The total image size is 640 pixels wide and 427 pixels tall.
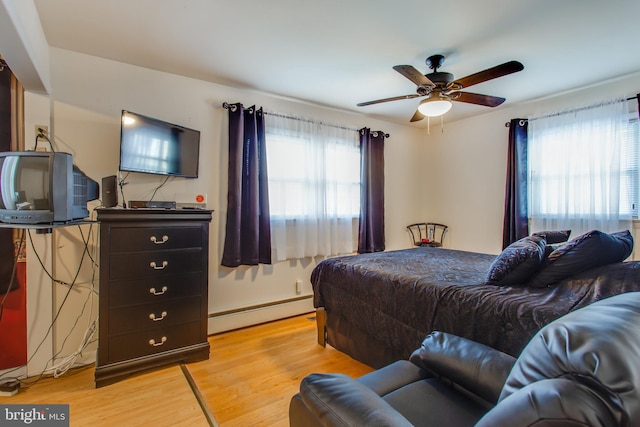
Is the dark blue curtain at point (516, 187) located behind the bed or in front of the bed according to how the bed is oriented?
behind

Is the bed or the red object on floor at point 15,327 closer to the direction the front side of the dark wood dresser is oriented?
the bed

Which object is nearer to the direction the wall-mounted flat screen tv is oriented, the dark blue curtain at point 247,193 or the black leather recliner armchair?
the black leather recliner armchair

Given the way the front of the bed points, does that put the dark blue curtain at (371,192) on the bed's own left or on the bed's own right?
on the bed's own right

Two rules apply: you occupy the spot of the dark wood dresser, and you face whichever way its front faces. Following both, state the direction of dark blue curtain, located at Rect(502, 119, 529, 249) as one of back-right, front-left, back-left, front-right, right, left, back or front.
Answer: front-left

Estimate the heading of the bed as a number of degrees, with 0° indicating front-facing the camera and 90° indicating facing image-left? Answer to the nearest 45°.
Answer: approximately 45°

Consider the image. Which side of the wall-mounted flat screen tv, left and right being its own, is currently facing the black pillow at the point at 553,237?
front

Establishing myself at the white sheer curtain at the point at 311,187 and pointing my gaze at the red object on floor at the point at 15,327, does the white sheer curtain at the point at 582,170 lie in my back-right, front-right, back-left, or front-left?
back-left

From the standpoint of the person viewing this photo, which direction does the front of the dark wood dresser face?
facing the viewer and to the right of the viewer

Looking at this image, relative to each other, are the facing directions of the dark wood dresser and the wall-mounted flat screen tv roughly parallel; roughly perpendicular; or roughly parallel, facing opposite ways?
roughly parallel

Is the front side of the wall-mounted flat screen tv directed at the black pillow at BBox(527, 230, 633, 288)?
yes

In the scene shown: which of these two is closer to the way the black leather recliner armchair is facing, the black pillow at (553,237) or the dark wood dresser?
the dark wood dresser

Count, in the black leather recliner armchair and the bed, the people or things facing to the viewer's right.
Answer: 0

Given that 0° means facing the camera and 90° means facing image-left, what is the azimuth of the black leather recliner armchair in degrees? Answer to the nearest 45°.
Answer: approximately 135°
